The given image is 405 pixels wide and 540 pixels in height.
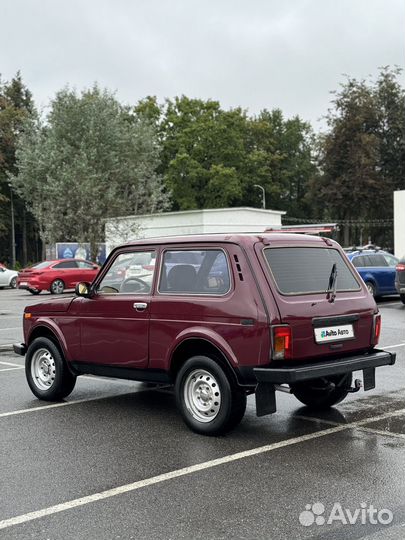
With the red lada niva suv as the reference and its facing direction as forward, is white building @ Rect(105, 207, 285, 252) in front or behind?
in front

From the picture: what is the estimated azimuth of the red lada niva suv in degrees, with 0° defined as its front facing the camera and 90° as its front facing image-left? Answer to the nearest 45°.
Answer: approximately 135°

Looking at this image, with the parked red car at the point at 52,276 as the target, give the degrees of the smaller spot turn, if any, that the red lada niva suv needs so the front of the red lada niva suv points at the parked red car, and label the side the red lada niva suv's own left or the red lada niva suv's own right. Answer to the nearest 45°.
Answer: approximately 45° to the red lada niva suv's own right

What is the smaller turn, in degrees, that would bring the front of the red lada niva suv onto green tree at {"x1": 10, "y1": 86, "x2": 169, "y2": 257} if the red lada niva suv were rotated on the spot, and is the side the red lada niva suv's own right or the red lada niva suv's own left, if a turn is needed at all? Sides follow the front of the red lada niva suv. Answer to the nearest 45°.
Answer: approximately 45° to the red lada niva suv's own right
